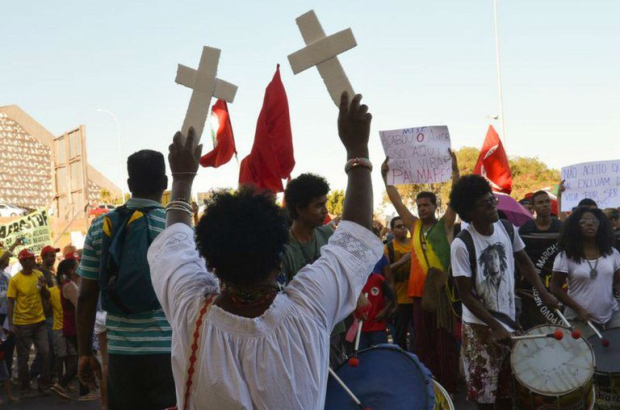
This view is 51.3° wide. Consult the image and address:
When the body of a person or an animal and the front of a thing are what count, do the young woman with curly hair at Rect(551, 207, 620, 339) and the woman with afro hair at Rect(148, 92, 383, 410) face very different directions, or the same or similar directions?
very different directions

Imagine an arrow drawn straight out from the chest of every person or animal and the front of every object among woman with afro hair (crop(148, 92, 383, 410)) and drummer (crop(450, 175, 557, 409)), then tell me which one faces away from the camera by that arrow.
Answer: the woman with afro hair

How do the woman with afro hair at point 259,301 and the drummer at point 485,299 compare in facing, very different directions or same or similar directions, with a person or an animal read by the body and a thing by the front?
very different directions

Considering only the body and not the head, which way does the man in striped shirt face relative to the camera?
away from the camera

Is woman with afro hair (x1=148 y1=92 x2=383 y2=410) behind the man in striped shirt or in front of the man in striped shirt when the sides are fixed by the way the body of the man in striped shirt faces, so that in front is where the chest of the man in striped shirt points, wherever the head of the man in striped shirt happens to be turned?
behind

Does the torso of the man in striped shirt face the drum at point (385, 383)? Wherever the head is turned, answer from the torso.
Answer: no

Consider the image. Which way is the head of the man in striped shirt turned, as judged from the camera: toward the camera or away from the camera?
away from the camera

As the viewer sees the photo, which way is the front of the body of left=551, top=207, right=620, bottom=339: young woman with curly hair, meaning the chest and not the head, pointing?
toward the camera

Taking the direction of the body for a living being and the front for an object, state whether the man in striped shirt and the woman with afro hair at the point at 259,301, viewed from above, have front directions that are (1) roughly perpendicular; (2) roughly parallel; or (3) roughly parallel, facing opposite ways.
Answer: roughly parallel

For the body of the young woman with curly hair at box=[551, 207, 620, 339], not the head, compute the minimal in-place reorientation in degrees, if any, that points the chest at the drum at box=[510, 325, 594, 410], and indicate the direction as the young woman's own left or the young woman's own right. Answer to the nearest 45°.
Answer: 0° — they already face it

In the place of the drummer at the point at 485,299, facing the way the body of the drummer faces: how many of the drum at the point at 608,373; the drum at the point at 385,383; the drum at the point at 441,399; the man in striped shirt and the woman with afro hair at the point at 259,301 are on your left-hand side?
1

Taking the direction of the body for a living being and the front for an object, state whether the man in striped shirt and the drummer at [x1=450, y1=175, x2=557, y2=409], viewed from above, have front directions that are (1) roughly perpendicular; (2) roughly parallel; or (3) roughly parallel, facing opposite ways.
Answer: roughly parallel, facing opposite ways

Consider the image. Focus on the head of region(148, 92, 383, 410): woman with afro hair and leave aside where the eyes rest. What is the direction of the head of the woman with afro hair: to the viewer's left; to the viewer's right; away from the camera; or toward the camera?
away from the camera

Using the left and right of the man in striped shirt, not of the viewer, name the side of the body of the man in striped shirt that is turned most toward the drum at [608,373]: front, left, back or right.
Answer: right

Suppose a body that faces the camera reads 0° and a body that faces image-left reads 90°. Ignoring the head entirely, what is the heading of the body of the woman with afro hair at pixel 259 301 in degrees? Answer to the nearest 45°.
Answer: approximately 180°

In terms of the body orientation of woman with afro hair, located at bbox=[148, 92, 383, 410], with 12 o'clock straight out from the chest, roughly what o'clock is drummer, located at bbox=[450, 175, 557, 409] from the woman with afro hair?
The drummer is roughly at 1 o'clock from the woman with afro hair.

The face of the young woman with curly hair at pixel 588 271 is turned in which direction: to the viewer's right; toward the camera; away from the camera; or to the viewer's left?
toward the camera

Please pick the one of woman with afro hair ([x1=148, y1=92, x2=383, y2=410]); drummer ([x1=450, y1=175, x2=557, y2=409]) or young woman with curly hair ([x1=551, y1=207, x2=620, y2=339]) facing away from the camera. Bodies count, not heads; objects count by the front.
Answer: the woman with afro hair

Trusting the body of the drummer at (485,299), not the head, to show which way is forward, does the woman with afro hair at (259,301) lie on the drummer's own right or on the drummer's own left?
on the drummer's own right
